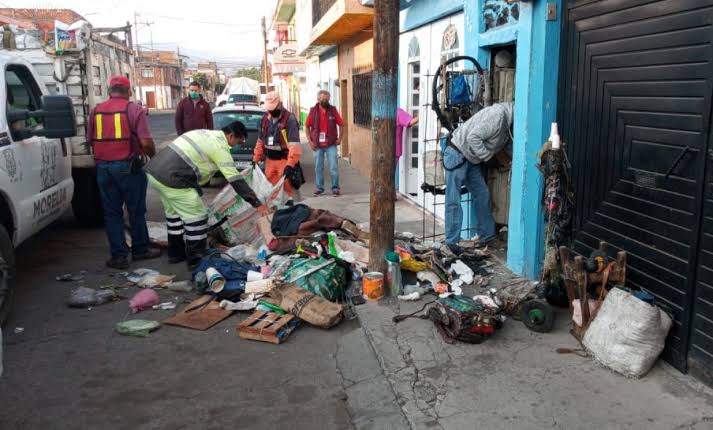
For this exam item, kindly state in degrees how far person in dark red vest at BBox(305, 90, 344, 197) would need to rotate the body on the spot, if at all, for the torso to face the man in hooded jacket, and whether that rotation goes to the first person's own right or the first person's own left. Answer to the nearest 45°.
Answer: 0° — they already face them

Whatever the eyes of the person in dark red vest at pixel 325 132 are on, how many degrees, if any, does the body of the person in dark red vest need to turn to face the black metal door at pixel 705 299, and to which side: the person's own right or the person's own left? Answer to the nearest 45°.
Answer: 0° — they already face it

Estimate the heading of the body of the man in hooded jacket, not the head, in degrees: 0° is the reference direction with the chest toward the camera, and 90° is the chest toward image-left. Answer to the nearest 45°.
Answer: approximately 270°

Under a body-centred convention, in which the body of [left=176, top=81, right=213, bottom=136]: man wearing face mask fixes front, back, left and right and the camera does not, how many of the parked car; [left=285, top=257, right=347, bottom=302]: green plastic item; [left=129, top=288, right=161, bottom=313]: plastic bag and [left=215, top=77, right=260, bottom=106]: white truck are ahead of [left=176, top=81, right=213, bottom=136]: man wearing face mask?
2

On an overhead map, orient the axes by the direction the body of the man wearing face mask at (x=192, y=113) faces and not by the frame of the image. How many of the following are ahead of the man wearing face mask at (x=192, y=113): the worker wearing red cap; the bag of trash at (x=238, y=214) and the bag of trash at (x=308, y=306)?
3

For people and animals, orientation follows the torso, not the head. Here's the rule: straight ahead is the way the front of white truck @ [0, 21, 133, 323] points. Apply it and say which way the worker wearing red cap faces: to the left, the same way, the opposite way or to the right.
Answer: the opposite way

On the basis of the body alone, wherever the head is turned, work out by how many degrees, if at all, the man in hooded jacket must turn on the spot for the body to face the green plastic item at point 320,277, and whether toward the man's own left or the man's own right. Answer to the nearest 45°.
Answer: approximately 135° to the man's own right

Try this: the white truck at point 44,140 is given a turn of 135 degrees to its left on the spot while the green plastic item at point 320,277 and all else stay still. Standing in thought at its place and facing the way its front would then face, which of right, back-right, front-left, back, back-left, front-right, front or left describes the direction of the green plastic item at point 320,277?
front-right

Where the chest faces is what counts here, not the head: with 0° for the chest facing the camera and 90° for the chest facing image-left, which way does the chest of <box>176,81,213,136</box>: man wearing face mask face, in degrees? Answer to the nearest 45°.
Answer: approximately 0°

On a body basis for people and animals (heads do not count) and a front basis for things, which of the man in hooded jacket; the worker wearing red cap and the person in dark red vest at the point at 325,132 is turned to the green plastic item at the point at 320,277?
the person in dark red vest

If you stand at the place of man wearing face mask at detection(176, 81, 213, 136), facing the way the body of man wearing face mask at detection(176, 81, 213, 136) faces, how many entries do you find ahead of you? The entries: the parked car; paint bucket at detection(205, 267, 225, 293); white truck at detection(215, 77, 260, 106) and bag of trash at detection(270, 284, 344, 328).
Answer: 2

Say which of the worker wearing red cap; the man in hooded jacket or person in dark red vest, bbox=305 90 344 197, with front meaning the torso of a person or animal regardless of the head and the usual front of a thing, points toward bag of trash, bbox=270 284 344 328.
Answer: the person in dark red vest

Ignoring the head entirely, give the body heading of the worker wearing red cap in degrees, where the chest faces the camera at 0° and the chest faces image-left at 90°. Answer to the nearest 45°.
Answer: approximately 225°
